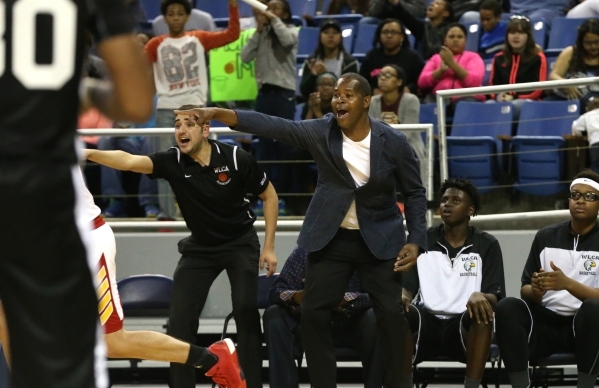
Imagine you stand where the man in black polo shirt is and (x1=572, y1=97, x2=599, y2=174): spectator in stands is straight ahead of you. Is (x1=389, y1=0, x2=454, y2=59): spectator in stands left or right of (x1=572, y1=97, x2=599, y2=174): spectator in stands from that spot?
left

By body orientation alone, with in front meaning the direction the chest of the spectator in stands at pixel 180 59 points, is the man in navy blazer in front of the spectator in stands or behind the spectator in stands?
in front

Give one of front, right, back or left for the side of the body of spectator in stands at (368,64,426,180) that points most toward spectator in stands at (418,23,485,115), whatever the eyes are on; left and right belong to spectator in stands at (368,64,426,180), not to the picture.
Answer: back

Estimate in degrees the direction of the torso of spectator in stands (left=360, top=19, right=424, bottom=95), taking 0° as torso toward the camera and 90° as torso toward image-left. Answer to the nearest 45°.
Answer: approximately 0°

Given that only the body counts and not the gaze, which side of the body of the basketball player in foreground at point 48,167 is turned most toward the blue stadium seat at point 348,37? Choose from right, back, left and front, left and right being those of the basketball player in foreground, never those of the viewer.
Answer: front

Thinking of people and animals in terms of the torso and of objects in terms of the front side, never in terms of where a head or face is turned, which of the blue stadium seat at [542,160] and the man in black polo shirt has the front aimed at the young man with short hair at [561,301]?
the blue stadium seat

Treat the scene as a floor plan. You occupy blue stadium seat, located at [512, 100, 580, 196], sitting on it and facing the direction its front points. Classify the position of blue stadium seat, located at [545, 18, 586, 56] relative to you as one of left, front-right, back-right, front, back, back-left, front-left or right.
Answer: back

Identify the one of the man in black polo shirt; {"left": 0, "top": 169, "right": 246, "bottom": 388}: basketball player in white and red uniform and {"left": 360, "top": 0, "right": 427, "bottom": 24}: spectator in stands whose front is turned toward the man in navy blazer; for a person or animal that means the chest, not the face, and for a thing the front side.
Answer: the spectator in stands

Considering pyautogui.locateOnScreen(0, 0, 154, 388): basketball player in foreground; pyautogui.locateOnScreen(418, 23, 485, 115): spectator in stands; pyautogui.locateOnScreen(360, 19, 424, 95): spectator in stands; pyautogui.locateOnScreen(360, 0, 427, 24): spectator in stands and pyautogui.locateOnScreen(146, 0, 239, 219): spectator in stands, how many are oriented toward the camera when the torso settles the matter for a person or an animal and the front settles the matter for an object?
4

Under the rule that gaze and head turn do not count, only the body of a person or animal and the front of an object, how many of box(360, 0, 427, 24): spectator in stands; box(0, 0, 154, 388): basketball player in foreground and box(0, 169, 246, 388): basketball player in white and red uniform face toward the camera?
1

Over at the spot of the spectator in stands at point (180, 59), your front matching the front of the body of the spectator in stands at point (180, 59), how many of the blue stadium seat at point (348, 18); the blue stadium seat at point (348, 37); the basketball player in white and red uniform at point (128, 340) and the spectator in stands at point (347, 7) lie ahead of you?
1

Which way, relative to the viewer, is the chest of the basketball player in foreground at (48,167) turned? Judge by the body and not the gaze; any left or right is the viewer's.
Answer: facing away from the viewer

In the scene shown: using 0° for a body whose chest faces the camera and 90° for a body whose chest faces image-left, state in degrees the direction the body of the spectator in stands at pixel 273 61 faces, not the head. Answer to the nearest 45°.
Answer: approximately 45°

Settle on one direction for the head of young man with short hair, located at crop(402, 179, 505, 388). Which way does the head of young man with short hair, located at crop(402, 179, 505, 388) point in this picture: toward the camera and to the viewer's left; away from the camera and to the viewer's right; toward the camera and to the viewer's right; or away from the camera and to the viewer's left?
toward the camera and to the viewer's left

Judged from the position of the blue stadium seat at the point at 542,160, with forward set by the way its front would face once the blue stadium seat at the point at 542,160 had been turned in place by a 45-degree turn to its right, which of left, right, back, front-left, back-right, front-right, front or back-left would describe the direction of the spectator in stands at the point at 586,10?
back-right
